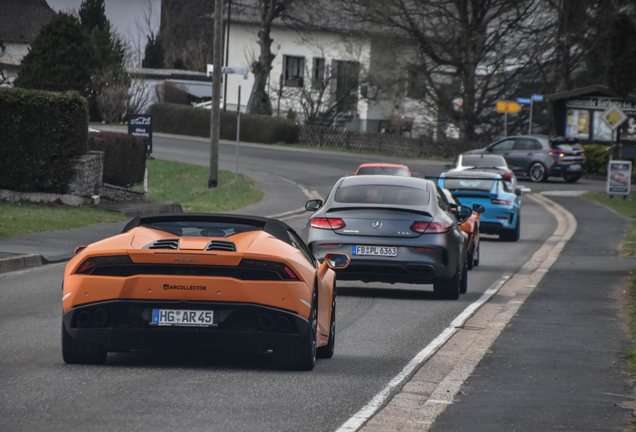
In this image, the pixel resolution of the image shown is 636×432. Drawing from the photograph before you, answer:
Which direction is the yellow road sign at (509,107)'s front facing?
toward the camera

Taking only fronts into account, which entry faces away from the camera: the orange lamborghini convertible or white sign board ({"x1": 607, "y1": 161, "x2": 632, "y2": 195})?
the orange lamborghini convertible

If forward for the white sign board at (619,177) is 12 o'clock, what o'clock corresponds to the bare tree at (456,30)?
The bare tree is roughly at 5 o'clock from the white sign board.

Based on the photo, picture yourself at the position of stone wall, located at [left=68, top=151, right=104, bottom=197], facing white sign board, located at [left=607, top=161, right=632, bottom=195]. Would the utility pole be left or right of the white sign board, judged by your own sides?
left

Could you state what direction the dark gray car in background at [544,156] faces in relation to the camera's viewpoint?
facing away from the viewer and to the left of the viewer

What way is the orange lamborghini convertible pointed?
away from the camera

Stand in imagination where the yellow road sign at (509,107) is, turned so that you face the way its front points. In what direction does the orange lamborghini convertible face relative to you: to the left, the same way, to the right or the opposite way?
the opposite way

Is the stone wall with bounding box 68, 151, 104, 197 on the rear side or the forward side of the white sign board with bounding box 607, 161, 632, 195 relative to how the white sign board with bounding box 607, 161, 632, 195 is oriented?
on the forward side

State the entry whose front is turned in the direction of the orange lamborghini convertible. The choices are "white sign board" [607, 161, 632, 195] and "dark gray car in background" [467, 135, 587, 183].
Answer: the white sign board

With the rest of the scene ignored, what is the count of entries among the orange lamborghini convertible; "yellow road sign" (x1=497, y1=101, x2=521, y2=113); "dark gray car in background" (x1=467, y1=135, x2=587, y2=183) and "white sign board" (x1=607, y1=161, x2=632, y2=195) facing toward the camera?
2

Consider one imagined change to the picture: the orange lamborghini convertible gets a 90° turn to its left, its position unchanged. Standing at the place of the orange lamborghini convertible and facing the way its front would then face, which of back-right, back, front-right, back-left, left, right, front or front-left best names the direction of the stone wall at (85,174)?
right

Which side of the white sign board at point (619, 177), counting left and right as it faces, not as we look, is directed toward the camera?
front

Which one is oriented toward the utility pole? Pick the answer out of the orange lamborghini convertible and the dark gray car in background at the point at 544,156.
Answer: the orange lamborghini convertible

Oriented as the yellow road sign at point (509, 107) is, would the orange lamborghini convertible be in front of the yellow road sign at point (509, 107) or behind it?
in front
